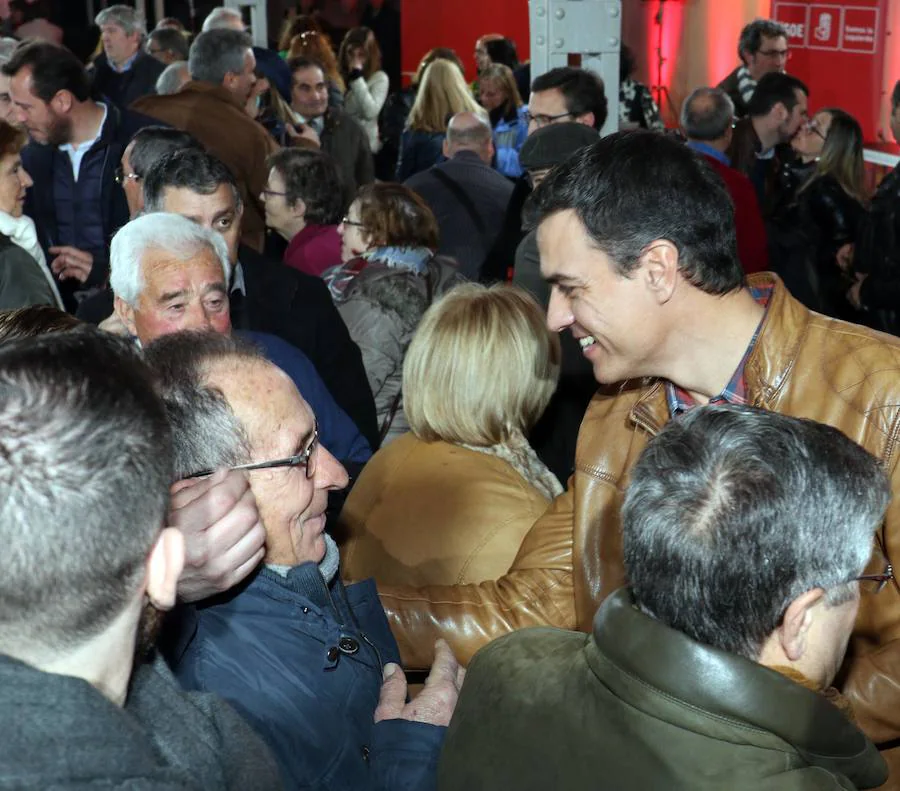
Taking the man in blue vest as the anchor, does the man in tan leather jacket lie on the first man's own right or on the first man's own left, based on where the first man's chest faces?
on the first man's own left

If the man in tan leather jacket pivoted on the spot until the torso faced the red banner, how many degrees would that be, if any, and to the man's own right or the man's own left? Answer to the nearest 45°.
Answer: approximately 135° to the man's own right

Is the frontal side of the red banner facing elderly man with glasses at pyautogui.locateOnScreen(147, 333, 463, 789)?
yes

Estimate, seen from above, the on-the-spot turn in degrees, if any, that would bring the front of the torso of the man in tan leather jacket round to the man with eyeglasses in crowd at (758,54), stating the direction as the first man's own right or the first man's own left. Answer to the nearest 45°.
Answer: approximately 135° to the first man's own right

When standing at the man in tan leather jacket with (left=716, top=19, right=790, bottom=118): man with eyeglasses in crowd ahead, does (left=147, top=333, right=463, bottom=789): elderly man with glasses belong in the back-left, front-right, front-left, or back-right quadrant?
back-left

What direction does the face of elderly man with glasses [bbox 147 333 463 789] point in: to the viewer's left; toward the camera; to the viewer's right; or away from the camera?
to the viewer's right

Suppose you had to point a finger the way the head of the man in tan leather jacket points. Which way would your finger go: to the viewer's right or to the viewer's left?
to the viewer's left

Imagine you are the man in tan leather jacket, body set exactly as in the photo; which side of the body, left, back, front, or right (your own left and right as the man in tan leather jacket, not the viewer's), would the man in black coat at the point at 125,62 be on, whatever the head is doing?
right

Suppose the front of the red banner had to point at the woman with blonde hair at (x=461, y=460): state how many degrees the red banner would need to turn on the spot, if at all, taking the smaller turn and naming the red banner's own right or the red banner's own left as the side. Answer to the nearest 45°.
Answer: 0° — it already faces them

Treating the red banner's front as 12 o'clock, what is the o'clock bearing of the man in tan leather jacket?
The man in tan leather jacket is roughly at 12 o'clock from the red banner.

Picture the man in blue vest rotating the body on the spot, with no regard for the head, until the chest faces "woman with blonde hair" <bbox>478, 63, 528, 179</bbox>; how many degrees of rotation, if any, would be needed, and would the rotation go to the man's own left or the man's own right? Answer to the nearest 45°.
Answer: approximately 180°
